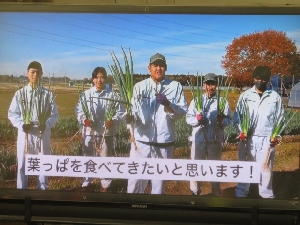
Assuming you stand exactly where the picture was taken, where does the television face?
facing the viewer
